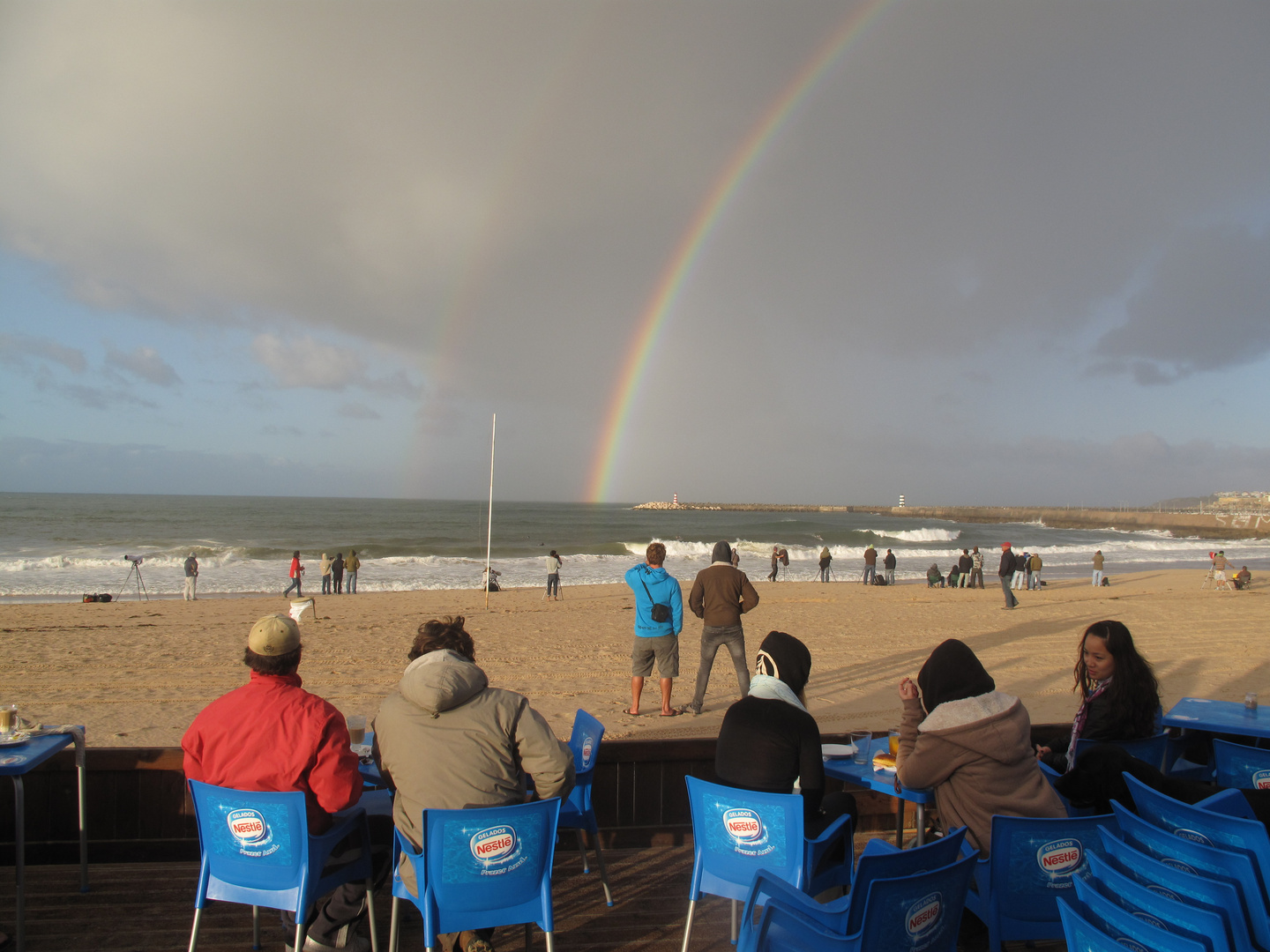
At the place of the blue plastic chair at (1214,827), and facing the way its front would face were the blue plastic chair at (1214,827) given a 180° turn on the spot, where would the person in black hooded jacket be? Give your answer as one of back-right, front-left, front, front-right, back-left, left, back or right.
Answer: front-right

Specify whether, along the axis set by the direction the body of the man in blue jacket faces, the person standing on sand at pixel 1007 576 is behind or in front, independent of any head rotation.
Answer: in front

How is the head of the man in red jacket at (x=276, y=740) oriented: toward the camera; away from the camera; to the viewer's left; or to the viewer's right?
away from the camera

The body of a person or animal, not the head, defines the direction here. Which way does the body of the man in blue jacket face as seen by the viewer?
away from the camera

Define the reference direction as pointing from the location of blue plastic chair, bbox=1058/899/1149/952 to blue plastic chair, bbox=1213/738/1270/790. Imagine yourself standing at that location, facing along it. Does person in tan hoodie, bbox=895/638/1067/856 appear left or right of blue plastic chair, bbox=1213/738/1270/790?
left

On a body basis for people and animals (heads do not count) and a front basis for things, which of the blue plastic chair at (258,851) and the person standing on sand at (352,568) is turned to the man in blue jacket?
the blue plastic chair

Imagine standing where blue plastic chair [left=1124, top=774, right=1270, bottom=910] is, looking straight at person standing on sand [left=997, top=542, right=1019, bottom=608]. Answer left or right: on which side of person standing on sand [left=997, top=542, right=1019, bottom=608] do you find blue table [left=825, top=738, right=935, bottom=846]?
left

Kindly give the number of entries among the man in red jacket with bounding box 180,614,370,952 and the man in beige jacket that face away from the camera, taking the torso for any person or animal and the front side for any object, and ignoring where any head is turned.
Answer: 2

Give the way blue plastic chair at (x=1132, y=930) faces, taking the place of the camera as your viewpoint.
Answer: facing away from the viewer and to the right of the viewer

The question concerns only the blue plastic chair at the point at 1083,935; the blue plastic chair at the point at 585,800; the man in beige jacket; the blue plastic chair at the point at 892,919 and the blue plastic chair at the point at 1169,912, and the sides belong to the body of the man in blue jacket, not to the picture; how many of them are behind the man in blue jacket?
5

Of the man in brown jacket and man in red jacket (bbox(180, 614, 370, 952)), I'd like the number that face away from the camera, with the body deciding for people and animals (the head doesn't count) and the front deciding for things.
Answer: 2

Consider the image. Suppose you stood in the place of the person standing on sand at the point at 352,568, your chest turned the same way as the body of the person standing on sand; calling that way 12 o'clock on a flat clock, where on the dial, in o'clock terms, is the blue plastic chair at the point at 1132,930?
The blue plastic chair is roughly at 6 o'clock from the person standing on sand.

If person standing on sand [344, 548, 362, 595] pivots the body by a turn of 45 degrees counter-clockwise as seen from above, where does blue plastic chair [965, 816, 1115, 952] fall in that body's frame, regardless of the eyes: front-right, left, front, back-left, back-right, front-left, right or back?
back-left

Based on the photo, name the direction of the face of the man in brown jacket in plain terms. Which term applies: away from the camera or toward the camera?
away from the camera

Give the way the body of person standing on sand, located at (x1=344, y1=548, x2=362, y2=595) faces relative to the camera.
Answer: away from the camera

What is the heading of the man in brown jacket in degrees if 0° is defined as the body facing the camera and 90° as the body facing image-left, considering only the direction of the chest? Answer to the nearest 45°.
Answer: approximately 180°

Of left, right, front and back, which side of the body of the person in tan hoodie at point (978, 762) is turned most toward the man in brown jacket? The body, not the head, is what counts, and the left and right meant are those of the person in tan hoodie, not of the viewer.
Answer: front
